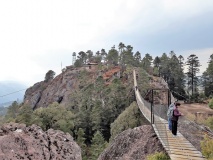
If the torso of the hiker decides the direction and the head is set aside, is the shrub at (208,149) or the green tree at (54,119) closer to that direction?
the shrub

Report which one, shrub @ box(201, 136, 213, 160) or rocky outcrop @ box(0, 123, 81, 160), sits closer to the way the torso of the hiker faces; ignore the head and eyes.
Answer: the shrub
